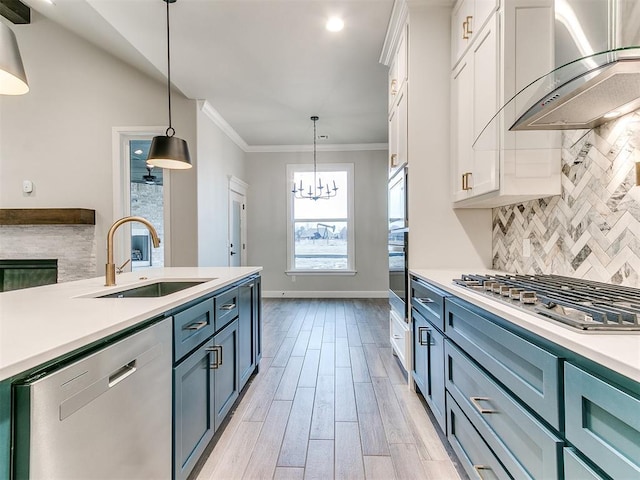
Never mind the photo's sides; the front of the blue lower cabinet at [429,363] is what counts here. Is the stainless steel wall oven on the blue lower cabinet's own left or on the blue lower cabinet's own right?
on the blue lower cabinet's own right

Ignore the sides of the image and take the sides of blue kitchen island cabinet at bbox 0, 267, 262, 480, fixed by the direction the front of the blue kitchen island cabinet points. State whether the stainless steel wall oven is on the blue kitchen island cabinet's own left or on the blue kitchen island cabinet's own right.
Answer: on the blue kitchen island cabinet's own left

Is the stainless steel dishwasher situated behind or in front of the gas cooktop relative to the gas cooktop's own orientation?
in front

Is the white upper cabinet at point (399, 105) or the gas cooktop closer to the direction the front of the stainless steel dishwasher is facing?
the gas cooktop

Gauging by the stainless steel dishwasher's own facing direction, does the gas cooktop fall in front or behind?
in front

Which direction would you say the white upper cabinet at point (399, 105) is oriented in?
to the viewer's left

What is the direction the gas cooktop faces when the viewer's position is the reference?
facing the viewer and to the left of the viewer

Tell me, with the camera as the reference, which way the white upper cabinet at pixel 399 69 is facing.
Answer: facing to the left of the viewer

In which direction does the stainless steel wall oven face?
to the viewer's left

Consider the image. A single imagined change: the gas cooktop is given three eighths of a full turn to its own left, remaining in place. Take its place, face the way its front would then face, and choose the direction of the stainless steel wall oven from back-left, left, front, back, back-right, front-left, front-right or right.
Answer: back-left

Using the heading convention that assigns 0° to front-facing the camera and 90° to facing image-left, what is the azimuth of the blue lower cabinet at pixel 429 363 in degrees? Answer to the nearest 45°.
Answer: approximately 90°
